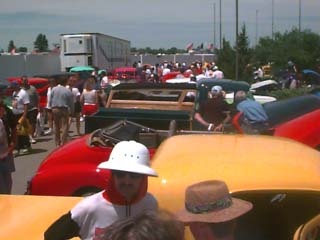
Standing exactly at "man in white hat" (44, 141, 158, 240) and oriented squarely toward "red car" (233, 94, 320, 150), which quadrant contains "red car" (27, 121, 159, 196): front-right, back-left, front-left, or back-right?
front-left

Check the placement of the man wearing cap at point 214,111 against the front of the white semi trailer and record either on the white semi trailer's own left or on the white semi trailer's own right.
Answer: on the white semi trailer's own left

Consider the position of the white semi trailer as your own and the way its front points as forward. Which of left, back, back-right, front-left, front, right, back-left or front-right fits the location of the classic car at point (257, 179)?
front-left

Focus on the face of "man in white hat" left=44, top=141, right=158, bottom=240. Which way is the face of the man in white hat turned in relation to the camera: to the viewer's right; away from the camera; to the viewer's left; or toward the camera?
toward the camera
